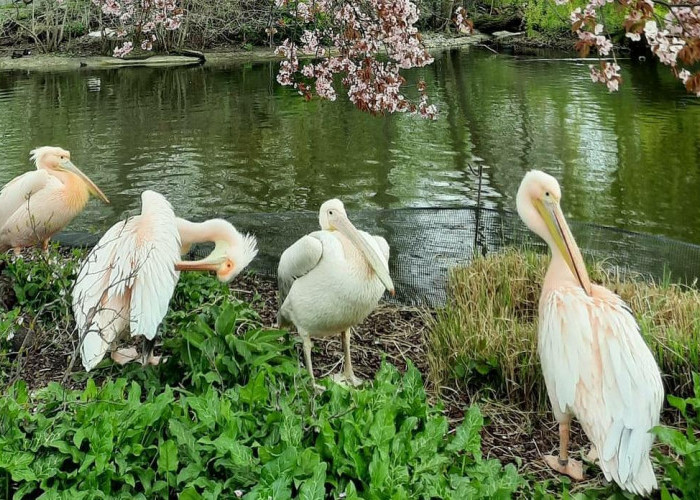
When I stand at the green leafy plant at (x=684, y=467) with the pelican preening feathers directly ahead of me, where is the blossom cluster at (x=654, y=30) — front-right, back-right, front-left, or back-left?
front-right

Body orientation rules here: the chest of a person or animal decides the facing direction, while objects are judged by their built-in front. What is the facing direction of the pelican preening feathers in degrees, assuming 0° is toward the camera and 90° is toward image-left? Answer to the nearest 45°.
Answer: approximately 225°

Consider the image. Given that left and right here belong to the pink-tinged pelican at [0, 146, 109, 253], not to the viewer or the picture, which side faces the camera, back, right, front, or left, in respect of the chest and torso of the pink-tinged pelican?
right

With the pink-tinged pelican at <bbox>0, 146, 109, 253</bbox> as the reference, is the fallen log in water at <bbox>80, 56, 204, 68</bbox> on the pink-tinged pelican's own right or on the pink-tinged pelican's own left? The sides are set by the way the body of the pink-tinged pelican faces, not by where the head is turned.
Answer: on the pink-tinged pelican's own left

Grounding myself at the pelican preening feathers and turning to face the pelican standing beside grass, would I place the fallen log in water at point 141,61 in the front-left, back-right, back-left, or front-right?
back-left

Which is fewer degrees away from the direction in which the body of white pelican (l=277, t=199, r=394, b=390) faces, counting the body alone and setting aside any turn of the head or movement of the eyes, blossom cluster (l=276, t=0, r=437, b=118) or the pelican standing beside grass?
the pelican standing beside grass

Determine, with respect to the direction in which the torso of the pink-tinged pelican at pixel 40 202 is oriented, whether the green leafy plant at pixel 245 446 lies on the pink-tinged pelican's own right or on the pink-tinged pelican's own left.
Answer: on the pink-tinged pelican's own right

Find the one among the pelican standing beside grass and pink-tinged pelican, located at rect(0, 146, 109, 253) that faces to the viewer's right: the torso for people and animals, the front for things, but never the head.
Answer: the pink-tinged pelican

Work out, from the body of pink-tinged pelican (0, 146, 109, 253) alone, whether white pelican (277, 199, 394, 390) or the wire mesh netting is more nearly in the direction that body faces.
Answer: the wire mesh netting

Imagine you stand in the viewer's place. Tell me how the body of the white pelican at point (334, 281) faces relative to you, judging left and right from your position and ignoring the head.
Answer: facing the viewer and to the right of the viewer

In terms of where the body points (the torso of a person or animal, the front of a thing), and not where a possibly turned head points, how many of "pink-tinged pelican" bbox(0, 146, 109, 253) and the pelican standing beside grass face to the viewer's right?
1
